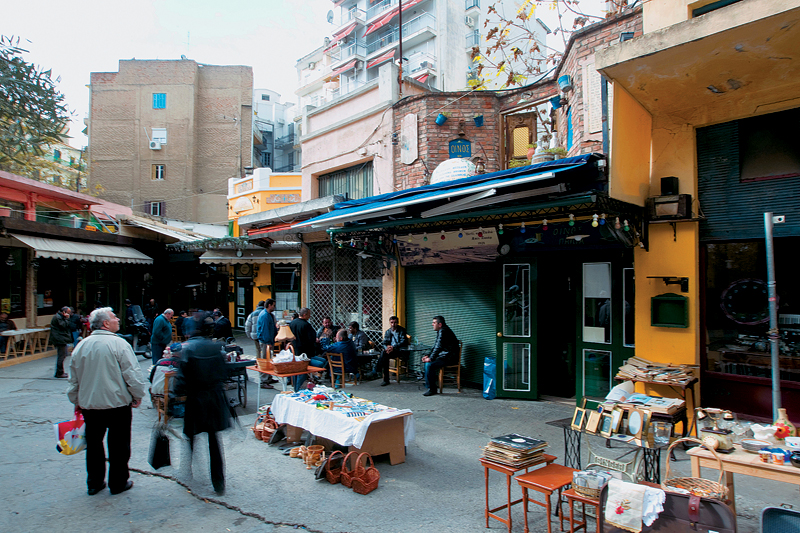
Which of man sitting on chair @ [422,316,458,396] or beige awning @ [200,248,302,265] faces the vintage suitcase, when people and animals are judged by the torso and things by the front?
the beige awning

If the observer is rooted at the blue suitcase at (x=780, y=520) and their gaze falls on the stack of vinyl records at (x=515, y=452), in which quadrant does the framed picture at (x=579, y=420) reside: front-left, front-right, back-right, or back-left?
front-right

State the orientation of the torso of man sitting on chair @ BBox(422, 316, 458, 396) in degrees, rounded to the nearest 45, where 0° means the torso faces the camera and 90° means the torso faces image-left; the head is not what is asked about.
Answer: approximately 90°

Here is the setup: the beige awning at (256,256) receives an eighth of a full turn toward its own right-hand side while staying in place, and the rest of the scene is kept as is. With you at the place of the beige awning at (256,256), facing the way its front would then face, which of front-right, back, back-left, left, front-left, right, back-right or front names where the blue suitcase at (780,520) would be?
front-left

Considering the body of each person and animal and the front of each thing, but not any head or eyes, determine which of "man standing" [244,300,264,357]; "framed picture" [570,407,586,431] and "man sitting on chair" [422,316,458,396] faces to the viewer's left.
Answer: the man sitting on chair

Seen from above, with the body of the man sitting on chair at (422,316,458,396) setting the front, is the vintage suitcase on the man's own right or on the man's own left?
on the man's own left

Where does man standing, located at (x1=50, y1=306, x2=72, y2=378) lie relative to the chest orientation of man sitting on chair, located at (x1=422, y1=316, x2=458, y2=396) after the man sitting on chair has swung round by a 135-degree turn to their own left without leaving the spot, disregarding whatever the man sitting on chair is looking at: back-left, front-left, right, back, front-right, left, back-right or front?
back-right

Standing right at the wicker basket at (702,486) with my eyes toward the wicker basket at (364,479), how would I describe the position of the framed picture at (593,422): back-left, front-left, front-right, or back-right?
front-right

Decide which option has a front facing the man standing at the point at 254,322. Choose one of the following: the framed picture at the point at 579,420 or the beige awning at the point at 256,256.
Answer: the beige awning

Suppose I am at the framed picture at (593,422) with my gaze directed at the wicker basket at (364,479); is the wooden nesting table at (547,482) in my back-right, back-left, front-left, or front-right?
front-left

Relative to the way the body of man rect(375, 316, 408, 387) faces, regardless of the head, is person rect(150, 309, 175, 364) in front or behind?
in front

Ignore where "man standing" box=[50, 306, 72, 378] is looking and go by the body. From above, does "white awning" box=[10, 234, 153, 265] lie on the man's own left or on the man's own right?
on the man's own left

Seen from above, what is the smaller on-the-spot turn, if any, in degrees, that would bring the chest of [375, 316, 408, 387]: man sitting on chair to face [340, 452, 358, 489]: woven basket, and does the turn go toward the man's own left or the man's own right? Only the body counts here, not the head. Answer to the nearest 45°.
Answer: approximately 45° to the man's own left

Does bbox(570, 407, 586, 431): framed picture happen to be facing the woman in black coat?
no

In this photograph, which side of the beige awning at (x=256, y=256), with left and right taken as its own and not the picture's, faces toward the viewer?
front

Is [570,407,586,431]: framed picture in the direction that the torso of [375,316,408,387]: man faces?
no
